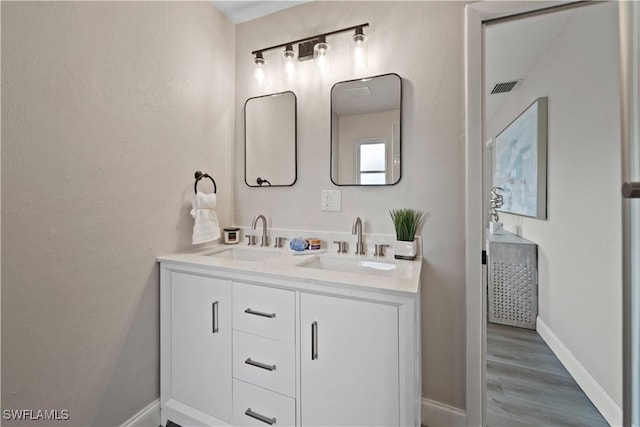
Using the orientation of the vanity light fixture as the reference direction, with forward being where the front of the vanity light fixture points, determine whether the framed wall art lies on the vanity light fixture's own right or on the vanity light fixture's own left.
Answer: on the vanity light fixture's own left

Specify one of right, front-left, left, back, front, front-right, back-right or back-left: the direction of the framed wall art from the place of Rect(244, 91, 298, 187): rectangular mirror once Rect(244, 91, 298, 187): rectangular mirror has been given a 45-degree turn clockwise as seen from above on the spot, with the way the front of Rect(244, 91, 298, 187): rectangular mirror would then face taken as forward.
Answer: back-left

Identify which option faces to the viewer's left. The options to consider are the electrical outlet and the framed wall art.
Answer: the framed wall art

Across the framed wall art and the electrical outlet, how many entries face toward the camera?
1

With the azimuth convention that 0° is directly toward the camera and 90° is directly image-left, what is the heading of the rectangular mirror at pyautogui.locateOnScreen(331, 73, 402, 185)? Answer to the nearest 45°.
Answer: approximately 45°

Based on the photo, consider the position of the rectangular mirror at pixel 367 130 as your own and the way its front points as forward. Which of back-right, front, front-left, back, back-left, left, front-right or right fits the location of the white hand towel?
front-right

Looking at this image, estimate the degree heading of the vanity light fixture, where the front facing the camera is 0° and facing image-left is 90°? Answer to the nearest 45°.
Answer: approximately 45°

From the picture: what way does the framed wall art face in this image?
to the viewer's left

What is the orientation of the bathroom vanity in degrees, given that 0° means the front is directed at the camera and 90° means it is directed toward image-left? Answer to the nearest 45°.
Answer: approximately 45°
